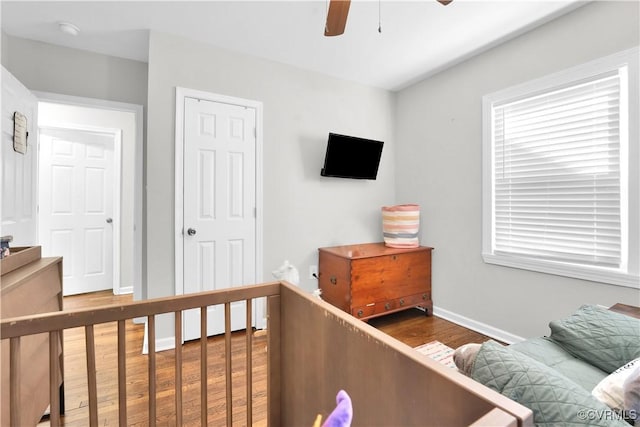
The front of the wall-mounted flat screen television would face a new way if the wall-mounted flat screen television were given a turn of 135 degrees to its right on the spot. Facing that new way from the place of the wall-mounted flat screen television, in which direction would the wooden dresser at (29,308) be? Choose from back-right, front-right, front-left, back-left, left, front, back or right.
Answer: front-left

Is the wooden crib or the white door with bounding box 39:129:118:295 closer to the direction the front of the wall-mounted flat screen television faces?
the wooden crib

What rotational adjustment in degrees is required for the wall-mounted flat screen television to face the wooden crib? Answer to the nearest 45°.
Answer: approximately 45° to its right

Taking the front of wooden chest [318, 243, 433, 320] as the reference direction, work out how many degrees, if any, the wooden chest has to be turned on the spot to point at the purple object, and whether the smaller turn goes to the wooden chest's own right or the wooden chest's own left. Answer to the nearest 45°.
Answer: approximately 45° to the wooden chest's own right

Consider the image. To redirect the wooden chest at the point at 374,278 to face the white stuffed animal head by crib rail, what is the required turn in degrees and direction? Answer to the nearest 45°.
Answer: approximately 90° to its right

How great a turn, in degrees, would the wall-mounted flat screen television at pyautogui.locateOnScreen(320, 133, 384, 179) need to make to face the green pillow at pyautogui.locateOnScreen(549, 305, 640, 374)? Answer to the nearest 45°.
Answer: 0° — it already faces it

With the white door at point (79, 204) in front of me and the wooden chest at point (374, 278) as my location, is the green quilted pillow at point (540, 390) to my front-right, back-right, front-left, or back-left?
back-left

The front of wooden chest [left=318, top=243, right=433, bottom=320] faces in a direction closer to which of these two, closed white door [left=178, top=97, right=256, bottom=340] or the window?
the window

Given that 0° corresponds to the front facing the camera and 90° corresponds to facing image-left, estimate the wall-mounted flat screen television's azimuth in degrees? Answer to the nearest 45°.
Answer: approximately 315°

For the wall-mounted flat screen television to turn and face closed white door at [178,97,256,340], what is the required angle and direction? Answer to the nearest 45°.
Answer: approximately 90° to its right

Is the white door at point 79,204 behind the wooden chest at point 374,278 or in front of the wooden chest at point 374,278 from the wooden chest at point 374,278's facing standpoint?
behind

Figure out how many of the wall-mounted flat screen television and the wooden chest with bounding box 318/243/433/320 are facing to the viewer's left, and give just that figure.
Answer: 0

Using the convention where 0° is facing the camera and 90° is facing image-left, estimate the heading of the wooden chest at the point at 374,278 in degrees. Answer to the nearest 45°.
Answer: approximately 315°
